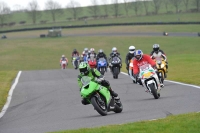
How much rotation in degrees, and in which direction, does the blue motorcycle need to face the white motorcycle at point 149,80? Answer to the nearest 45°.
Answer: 0° — it already faces it

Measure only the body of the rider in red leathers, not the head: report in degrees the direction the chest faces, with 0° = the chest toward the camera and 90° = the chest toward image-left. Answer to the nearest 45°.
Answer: approximately 0°

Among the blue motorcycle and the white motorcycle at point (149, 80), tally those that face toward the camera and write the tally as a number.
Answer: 2

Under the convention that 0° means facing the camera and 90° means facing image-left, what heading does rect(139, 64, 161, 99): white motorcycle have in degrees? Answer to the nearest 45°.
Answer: approximately 0°

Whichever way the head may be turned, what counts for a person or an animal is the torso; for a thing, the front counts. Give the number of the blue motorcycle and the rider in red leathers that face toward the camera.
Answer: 2

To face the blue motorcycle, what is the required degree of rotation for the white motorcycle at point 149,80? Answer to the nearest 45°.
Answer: approximately 180°

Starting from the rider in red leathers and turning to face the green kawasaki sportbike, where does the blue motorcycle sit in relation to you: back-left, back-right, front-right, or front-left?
back-right
